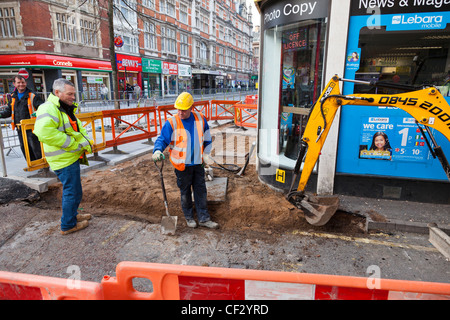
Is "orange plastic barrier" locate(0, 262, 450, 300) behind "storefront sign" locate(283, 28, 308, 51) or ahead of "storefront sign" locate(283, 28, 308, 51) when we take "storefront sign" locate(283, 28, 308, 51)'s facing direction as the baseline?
ahead

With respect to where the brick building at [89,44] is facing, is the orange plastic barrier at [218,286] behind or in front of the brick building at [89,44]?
in front

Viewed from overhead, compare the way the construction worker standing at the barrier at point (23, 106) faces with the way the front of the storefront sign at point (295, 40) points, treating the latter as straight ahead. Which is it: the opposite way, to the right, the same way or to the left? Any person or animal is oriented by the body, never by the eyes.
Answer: to the left

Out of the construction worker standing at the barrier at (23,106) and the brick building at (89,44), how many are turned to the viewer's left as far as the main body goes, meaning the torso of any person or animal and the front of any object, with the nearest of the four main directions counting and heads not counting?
0

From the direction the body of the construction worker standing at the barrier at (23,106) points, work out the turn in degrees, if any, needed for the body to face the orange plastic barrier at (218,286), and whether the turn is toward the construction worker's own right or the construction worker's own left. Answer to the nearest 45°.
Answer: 0° — they already face it

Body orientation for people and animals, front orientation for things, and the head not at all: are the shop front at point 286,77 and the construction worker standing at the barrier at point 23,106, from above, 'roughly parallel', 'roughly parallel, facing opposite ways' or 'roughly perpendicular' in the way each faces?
roughly perpendicular

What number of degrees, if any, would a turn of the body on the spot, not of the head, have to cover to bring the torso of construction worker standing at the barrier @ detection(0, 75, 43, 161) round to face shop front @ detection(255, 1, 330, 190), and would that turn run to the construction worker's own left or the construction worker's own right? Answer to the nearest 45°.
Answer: approximately 45° to the construction worker's own left

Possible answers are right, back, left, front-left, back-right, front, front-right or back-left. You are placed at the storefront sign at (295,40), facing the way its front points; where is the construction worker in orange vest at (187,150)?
front

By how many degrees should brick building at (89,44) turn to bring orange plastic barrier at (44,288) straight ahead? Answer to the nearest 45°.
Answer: approximately 45° to its right

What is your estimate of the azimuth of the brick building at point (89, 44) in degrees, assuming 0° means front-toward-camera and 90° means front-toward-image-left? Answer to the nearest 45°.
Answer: approximately 315°

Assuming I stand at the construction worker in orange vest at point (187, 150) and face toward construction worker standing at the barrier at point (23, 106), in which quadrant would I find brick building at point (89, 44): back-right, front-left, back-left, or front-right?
front-right

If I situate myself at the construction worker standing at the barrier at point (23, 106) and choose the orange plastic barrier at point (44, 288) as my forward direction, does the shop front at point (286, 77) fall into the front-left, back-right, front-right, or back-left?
front-left

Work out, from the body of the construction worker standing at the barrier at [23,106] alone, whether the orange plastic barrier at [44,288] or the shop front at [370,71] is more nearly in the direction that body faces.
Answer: the orange plastic barrier

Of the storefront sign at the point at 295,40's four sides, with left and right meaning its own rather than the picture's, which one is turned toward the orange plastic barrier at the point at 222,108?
right

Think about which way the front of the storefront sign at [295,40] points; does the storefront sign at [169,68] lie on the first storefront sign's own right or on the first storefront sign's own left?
on the first storefront sign's own right

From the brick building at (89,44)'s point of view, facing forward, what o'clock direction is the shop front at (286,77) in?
The shop front is roughly at 1 o'clock from the brick building.

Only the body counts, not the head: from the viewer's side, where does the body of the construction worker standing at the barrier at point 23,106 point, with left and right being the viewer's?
facing the viewer

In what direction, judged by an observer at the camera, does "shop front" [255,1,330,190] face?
facing the viewer and to the left of the viewer

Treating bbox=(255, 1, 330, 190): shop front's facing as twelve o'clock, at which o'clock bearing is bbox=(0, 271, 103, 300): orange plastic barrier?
The orange plastic barrier is roughly at 11 o'clock from the shop front.

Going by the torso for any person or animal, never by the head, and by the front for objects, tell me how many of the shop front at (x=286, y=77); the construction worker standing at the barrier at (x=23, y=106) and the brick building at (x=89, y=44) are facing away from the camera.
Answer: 0
